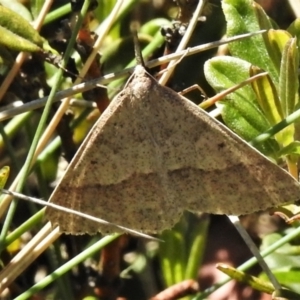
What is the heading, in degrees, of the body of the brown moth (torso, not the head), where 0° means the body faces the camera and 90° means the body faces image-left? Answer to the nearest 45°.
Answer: approximately 180°
